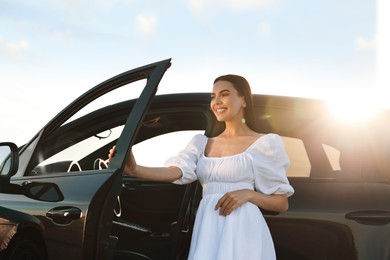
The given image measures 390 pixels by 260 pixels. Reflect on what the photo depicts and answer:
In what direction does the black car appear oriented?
to the viewer's left
